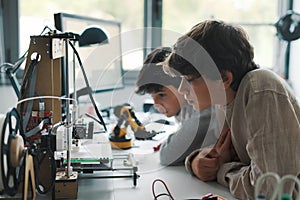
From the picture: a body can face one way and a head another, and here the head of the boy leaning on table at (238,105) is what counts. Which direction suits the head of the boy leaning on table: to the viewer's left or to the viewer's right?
to the viewer's left

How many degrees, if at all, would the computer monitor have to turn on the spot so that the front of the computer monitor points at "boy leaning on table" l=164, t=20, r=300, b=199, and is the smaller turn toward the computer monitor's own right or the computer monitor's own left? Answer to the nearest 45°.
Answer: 0° — it already faces them

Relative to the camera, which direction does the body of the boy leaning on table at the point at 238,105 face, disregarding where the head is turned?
to the viewer's left

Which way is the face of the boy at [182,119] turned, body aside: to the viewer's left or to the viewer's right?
to the viewer's left

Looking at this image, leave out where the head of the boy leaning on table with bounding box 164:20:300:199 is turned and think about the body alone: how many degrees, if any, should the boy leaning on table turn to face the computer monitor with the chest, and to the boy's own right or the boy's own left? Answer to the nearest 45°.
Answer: approximately 45° to the boy's own right

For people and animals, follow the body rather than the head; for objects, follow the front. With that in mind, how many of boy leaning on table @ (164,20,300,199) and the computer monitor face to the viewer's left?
1

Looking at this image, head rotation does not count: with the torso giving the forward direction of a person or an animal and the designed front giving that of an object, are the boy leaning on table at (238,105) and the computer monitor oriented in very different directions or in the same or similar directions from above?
very different directions
